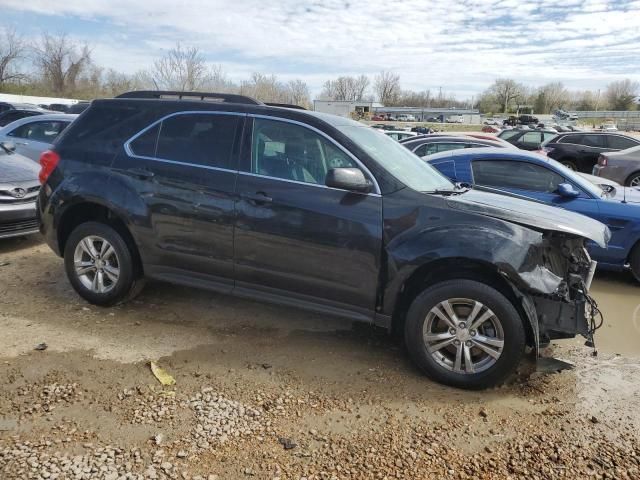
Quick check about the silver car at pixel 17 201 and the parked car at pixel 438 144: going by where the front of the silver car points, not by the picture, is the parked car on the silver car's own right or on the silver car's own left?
on the silver car's own left

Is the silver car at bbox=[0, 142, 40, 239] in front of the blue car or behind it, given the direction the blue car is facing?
behind

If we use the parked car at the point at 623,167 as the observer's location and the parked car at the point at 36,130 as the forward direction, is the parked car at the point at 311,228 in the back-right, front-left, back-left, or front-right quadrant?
front-left

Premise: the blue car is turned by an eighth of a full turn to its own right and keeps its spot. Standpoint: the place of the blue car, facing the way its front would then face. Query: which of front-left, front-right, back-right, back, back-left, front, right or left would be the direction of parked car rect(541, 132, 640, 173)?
back-left

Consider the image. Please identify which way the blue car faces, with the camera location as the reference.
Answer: facing to the right of the viewer

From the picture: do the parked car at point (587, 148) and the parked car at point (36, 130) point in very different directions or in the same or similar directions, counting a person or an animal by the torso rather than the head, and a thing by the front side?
same or similar directions

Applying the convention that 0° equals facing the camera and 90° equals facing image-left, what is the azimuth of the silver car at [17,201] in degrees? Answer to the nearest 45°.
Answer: approximately 315°

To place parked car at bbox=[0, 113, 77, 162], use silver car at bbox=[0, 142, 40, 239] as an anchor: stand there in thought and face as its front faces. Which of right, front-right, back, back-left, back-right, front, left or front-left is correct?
back-left

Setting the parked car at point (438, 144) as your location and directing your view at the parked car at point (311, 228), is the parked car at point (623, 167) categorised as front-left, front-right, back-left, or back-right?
back-left
